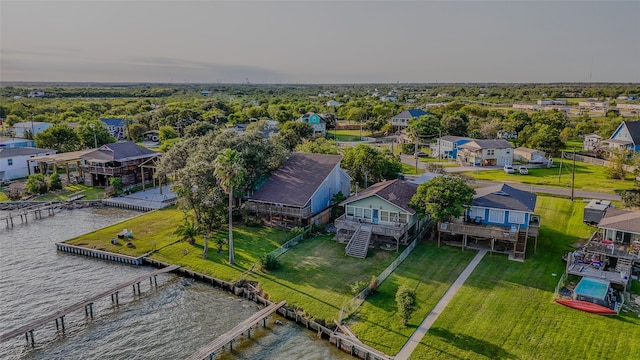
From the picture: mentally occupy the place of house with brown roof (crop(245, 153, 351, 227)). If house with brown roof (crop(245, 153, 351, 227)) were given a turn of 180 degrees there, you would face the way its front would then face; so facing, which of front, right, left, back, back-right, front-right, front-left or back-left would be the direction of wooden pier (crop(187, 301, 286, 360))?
back-right

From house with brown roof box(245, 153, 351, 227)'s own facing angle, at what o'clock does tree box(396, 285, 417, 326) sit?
The tree is roughly at 10 o'clock from the house with brown roof.

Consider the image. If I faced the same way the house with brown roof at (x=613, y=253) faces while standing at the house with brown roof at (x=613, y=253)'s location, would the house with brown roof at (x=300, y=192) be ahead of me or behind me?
ahead

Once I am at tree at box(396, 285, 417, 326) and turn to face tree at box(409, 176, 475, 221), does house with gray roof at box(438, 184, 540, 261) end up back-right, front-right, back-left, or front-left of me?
front-right

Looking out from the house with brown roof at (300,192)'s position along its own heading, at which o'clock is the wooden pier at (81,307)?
The wooden pier is roughly at 12 o'clock from the house with brown roof.

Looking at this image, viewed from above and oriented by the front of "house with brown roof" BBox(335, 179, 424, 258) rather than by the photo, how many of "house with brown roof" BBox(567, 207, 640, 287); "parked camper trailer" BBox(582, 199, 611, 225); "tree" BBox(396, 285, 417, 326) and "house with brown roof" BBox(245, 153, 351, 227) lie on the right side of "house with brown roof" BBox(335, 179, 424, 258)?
1

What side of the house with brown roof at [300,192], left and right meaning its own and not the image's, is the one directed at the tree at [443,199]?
left

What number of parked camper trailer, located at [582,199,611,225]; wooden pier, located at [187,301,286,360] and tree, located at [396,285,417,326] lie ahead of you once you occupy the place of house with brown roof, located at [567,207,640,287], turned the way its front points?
2

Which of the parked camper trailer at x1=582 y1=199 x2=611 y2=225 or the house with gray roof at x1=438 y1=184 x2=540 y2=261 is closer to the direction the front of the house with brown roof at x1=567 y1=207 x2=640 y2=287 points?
the house with gray roof

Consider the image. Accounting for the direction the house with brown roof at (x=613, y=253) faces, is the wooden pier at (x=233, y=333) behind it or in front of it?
in front

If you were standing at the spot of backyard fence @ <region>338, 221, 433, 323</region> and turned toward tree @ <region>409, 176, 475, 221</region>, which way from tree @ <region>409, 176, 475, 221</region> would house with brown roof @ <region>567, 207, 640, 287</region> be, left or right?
right

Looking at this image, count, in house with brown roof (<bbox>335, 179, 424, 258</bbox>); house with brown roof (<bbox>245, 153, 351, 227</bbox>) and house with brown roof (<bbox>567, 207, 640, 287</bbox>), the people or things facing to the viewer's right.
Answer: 0

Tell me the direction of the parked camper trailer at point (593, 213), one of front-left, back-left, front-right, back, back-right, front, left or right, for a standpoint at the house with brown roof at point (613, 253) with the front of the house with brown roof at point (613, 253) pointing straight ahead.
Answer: back-right

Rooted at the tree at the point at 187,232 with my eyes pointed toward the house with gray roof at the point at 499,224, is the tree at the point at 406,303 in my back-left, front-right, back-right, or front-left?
front-right

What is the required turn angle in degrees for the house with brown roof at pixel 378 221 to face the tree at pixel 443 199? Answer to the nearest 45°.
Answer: approximately 135° to its left

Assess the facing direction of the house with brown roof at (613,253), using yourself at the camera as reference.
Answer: facing the viewer and to the left of the viewer
